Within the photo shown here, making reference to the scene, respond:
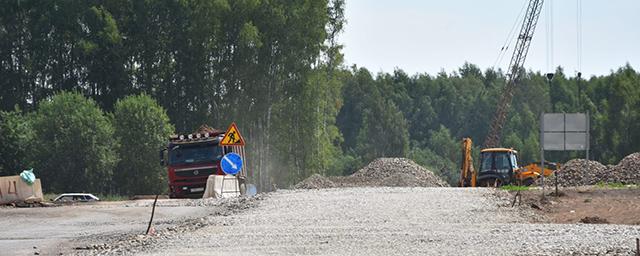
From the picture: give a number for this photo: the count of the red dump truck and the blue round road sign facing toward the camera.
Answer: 2

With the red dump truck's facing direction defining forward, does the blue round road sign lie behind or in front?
in front

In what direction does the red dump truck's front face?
toward the camera

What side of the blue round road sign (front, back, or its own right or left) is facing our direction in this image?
front

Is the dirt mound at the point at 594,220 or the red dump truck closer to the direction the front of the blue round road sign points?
the dirt mound

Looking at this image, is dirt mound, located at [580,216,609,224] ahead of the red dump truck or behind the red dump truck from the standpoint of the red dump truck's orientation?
ahead

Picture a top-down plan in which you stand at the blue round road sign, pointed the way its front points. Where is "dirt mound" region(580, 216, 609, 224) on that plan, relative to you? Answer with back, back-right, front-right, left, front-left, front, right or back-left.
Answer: front-left

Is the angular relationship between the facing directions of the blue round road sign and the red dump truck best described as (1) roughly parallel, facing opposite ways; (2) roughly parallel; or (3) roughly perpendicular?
roughly parallel
